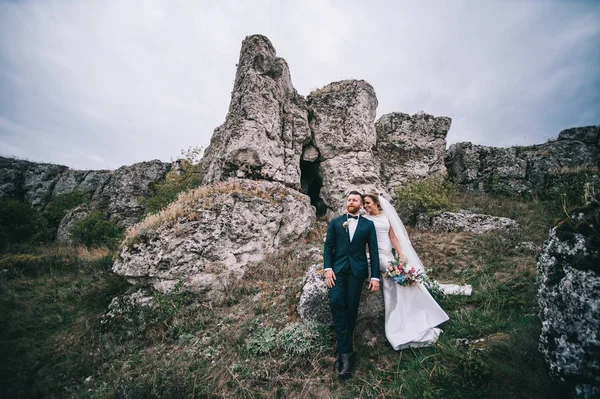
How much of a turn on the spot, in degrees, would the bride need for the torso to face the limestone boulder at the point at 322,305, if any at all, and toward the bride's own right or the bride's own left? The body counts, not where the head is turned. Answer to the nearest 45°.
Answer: approximately 45° to the bride's own right

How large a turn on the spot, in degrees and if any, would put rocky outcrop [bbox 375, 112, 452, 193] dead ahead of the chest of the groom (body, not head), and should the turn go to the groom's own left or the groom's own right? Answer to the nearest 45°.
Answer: approximately 180°

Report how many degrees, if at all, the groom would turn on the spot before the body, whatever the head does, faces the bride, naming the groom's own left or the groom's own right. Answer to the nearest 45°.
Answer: approximately 135° to the groom's own left

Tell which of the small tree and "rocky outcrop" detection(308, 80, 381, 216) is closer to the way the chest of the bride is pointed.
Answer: the small tree

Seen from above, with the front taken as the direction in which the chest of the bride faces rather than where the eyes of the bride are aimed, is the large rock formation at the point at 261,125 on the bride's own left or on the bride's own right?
on the bride's own right

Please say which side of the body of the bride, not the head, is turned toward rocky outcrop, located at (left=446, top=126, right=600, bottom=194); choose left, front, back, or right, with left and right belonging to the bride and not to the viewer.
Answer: back

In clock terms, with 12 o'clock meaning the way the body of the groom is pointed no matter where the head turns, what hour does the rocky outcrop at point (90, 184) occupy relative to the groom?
The rocky outcrop is roughly at 4 o'clock from the groom.

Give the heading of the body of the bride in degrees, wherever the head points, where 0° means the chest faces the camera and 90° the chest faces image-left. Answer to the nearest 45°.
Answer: approximately 45°

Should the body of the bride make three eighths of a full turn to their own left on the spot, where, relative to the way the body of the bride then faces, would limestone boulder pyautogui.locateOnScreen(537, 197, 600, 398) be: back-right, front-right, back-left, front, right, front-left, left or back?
front-right
